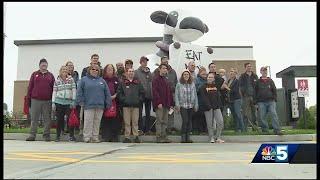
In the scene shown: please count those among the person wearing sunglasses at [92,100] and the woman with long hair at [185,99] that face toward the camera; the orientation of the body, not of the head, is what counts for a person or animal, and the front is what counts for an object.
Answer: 2

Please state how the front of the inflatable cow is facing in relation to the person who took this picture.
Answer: facing the viewer and to the right of the viewer

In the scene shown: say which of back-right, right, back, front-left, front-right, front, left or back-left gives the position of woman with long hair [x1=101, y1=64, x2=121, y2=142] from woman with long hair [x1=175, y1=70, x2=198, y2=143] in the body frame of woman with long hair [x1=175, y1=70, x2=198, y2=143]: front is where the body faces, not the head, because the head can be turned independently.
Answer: right

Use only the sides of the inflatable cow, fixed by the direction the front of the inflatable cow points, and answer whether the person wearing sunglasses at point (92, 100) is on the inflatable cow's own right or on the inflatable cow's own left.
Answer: on the inflatable cow's own right

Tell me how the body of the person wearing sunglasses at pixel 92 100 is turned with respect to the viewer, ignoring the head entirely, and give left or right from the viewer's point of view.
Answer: facing the viewer

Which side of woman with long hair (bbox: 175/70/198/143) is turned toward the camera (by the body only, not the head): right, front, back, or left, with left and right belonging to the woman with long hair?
front

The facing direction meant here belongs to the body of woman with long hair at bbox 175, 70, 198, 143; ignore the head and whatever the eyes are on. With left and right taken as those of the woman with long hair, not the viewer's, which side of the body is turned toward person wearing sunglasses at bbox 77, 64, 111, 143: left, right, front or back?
right
